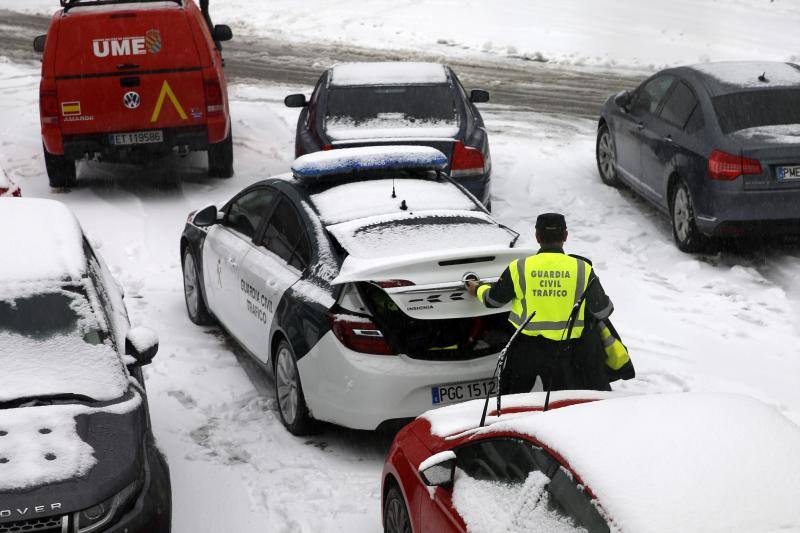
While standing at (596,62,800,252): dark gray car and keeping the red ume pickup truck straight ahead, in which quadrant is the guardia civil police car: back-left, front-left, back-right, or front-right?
front-left

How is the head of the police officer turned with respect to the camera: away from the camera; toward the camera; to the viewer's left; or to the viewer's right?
away from the camera

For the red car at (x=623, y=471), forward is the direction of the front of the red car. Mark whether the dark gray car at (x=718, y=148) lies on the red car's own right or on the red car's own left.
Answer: on the red car's own right

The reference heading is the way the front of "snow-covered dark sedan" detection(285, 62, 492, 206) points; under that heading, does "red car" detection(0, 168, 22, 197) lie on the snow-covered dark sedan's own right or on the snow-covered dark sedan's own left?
on the snow-covered dark sedan's own left

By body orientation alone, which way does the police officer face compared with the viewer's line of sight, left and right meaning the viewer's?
facing away from the viewer

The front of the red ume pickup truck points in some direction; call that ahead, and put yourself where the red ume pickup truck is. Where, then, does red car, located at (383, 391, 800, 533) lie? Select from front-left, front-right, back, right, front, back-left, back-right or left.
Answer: back

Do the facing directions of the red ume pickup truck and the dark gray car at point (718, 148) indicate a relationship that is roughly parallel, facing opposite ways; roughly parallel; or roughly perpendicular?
roughly parallel

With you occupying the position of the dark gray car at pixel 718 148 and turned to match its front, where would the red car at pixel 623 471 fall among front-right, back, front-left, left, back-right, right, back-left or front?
back-left

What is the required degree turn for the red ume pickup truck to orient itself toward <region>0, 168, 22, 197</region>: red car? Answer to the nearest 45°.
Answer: approximately 135° to its left

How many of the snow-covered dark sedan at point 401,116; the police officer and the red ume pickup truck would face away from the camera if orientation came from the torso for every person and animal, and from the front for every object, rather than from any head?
3

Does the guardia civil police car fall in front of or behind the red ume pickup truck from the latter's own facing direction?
behind

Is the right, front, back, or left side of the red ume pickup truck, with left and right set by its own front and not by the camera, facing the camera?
back

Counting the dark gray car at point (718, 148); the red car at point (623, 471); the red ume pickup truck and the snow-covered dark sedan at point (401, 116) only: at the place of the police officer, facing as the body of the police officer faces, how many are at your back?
1

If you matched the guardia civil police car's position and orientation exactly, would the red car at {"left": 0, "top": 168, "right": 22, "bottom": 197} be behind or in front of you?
in front

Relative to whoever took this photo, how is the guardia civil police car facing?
facing away from the viewer and to the left of the viewer

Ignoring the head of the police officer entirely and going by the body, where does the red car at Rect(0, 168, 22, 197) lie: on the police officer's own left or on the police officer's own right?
on the police officer's own left
